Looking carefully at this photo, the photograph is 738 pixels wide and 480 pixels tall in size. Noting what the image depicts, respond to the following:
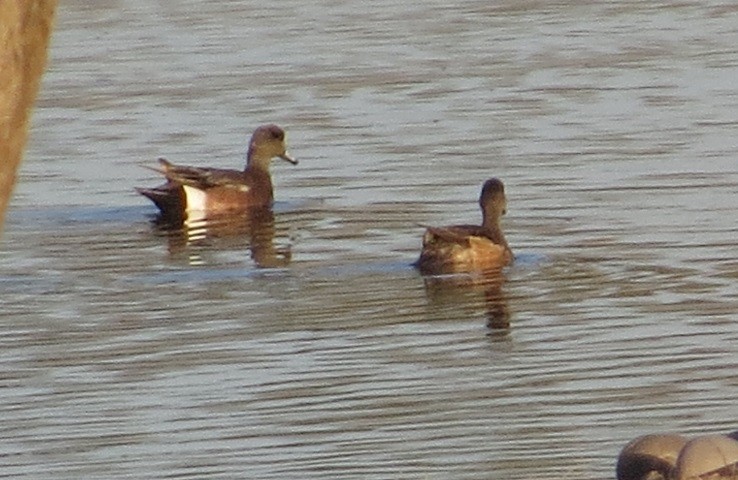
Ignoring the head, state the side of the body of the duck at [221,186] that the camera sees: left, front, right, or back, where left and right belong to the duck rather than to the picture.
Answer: right

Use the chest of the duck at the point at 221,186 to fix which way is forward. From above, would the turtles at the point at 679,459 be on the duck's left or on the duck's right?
on the duck's right

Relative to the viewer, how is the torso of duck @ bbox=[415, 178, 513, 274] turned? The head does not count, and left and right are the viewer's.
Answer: facing away from the viewer and to the right of the viewer

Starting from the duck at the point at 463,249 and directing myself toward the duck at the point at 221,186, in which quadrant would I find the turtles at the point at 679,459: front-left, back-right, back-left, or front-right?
back-left

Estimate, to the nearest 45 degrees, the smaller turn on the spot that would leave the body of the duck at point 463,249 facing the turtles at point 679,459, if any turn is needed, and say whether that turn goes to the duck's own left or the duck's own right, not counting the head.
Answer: approximately 135° to the duck's own right

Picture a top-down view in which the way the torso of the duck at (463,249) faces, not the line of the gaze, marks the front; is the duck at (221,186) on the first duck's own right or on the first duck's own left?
on the first duck's own left

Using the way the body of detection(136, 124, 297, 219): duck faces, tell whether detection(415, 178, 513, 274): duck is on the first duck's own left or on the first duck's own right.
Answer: on the first duck's own right
